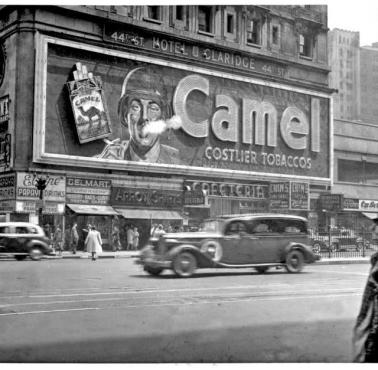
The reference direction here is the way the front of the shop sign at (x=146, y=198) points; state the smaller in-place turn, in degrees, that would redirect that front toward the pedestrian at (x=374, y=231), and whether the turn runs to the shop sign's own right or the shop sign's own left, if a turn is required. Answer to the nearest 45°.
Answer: approximately 45° to the shop sign's own left

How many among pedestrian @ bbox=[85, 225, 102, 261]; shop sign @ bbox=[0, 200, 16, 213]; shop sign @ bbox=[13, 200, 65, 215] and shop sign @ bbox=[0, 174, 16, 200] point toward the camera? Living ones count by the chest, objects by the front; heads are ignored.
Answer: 3

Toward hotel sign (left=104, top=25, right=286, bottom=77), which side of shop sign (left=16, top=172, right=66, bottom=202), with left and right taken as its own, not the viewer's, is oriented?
left

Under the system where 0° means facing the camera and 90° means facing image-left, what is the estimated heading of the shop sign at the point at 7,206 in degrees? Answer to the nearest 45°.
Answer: approximately 0°

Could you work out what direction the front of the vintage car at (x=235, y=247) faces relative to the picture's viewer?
facing the viewer and to the left of the viewer

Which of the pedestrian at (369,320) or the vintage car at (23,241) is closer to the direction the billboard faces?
the pedestrian

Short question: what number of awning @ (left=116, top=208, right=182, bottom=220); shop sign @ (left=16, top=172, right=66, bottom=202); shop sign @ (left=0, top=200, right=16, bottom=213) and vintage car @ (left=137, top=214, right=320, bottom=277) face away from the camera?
0

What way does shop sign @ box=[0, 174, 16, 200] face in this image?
toward the camera

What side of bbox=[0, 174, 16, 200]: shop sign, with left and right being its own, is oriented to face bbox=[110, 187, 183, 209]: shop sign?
left

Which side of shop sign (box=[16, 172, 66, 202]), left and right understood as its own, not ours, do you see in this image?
front

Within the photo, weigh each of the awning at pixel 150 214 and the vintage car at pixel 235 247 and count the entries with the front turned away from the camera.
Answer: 0

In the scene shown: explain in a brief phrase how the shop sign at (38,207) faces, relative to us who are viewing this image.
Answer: facing the viewer

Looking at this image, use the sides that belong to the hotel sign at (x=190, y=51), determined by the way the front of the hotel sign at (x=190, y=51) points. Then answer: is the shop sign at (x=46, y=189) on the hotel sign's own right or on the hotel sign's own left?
on the hotel sign's own right
